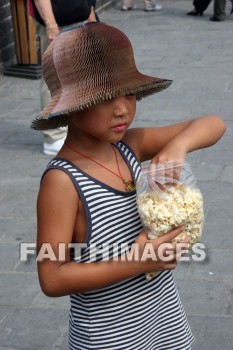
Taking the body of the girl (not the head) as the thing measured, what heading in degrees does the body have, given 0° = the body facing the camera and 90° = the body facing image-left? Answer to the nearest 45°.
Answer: approximately 315°

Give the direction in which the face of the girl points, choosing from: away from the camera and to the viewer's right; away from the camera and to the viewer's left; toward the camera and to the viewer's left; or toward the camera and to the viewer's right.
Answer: toward the camera and to the viewer's right
